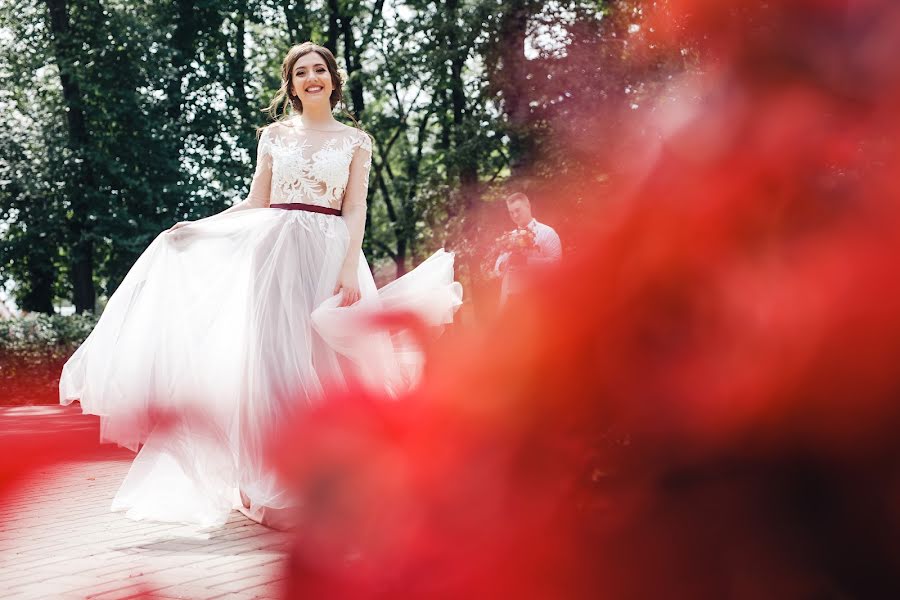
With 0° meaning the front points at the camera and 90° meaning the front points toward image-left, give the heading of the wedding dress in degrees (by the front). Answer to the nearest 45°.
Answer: approximately 0°

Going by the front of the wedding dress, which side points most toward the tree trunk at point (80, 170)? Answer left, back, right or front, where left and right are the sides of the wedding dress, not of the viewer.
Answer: back
